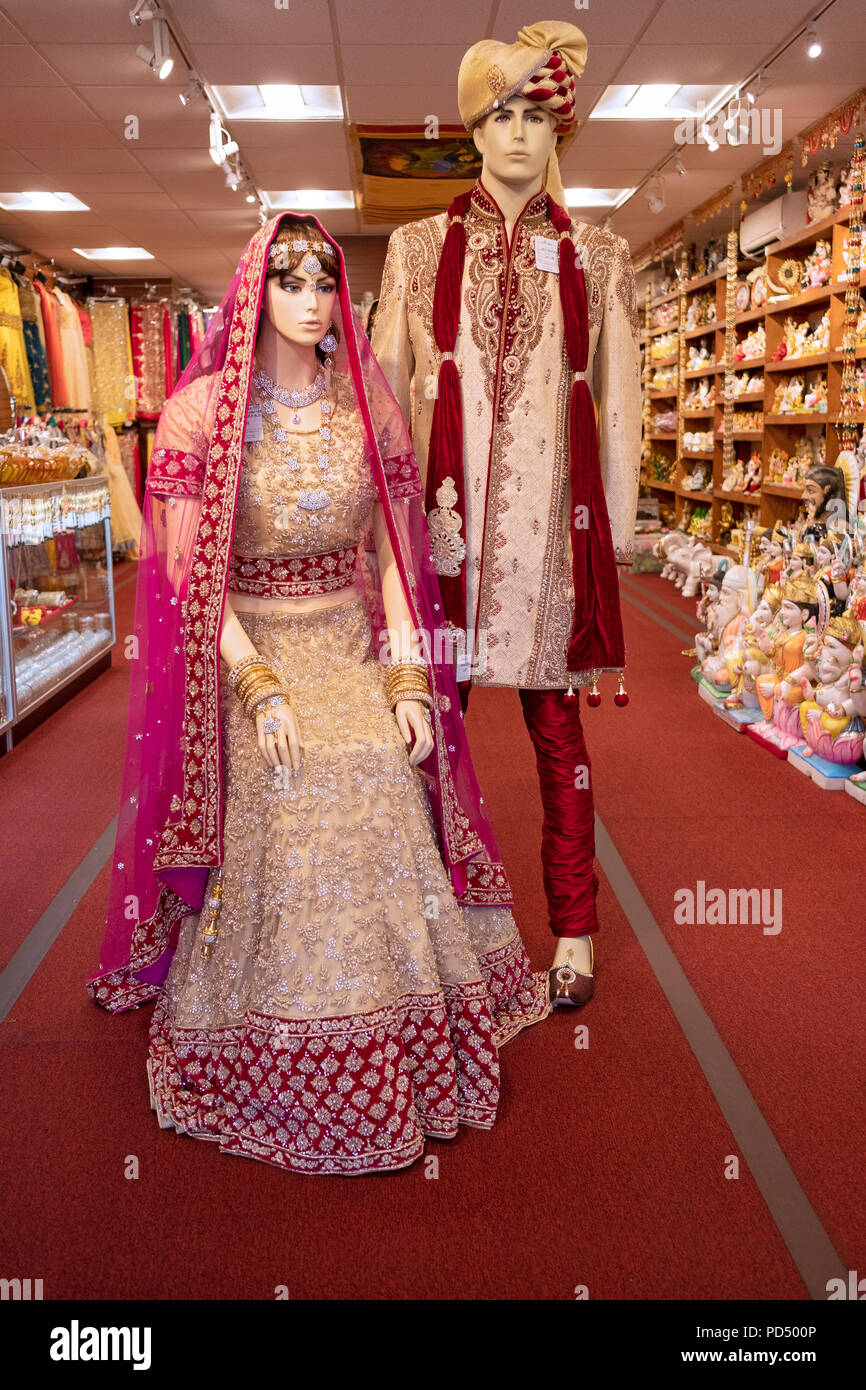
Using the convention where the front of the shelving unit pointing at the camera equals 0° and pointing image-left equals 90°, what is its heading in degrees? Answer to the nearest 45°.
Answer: approximately 45°

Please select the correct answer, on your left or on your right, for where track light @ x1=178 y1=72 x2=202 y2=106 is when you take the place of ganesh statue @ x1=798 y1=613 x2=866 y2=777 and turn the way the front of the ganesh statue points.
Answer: on your right

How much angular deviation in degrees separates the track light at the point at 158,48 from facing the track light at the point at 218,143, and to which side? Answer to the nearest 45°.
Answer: approximately 135° to its left

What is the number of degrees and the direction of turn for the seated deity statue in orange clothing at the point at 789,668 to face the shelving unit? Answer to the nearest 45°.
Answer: approximately 135° to its right

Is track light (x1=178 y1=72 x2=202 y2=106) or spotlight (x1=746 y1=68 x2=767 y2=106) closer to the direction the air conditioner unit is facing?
the track light
